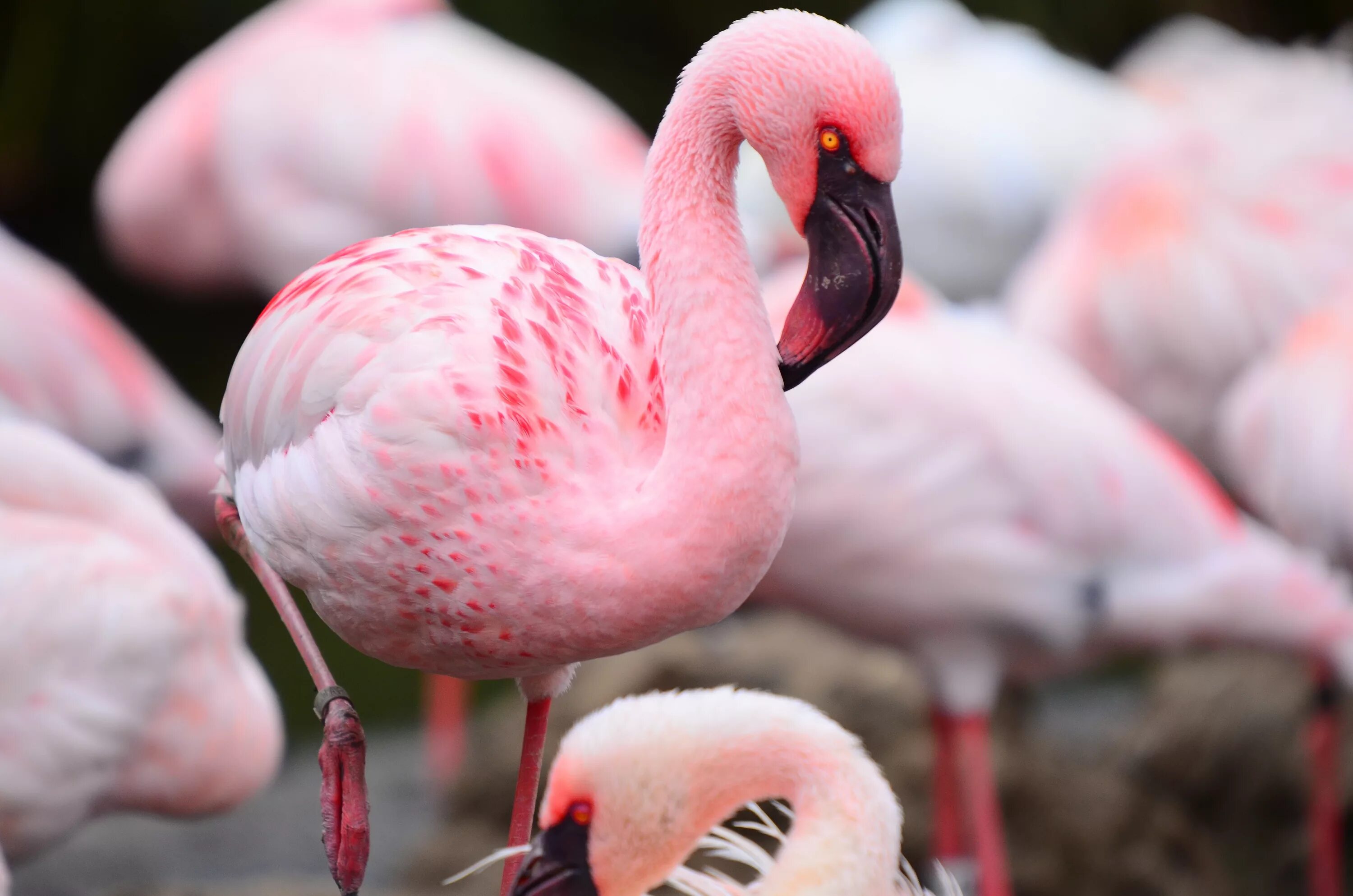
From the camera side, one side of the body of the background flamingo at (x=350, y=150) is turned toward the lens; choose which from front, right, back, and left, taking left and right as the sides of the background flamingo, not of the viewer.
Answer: left

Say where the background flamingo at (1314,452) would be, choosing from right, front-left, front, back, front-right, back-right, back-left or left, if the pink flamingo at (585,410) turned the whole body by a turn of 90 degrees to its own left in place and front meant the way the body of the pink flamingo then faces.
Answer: front-right

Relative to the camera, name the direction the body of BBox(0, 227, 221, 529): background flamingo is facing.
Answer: to the viewer's left

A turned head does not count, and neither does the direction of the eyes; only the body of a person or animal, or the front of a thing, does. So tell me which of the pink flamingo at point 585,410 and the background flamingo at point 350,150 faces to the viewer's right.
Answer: the pink flamingo

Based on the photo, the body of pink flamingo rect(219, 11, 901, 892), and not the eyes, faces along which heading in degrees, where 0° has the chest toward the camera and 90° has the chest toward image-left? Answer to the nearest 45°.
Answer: approximately 270°

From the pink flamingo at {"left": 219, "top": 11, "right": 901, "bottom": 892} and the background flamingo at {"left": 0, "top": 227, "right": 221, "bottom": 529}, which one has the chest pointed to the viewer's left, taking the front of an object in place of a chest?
the background flamingo

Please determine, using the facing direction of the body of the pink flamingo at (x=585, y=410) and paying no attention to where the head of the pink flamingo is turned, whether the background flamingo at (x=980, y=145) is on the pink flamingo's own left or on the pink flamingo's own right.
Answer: on the pink flamingo's own left

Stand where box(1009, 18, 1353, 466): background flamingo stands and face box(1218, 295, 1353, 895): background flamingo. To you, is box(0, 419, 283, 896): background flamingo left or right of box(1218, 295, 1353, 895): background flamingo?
right

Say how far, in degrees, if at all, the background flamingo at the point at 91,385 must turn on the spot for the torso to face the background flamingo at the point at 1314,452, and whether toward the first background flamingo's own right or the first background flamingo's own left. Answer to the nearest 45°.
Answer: approximately 180°

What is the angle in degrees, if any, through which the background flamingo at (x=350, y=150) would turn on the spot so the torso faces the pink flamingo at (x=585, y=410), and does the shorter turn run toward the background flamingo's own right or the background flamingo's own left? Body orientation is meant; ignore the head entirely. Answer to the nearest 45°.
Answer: approximately 90° to the background flamingo's own left
